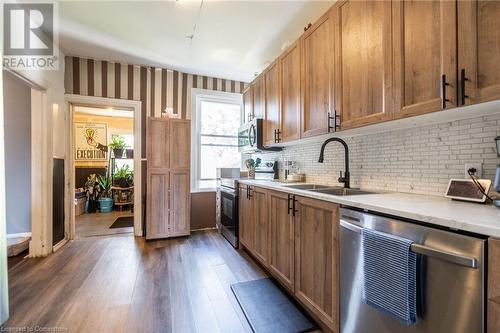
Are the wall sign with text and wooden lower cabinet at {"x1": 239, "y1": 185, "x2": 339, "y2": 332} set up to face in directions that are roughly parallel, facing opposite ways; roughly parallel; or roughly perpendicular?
roughly perpendicular

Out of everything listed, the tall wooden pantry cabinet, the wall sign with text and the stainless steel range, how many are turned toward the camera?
2

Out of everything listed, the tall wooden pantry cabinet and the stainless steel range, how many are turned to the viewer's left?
1

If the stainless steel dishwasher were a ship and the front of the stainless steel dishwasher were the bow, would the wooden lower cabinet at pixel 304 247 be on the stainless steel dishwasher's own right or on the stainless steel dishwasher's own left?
on the stainless steel dishwasher's own right

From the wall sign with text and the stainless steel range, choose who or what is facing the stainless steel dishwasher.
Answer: the wall sign with text

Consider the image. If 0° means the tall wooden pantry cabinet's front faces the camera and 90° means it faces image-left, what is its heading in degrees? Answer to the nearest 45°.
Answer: approximately 0°

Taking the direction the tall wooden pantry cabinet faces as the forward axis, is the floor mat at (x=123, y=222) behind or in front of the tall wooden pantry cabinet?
behind

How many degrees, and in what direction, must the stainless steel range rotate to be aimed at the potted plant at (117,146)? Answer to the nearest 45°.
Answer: approximately 45° to its right

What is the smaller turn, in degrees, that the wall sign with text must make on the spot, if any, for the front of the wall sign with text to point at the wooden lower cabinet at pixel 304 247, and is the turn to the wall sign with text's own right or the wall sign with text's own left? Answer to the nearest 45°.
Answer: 0° — it already faces it

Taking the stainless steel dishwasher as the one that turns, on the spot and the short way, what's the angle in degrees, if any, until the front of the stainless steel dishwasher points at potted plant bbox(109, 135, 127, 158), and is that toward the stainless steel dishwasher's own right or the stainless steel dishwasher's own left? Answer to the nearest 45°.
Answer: approximately 45° to the stainless steel dishwasher's own right

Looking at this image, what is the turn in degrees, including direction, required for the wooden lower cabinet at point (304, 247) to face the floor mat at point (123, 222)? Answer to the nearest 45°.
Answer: approximately 90° to its right

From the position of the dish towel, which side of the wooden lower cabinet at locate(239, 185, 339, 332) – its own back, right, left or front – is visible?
left

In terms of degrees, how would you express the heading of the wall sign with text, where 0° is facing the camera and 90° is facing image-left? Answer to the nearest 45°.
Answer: approximately 0°

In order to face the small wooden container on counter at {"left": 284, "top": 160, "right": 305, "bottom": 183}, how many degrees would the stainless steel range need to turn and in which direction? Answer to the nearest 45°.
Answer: approximately 135° to its left

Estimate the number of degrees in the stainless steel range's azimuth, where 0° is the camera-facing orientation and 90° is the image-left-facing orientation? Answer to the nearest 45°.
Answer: approximately 90°

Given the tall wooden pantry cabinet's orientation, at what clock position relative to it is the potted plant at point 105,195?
The potted plant is roughly at 5 o'clock from the tall wooden pantry cabinet.

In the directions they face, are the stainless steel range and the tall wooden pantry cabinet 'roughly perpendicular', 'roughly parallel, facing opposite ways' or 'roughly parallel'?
roughly perpendicular
